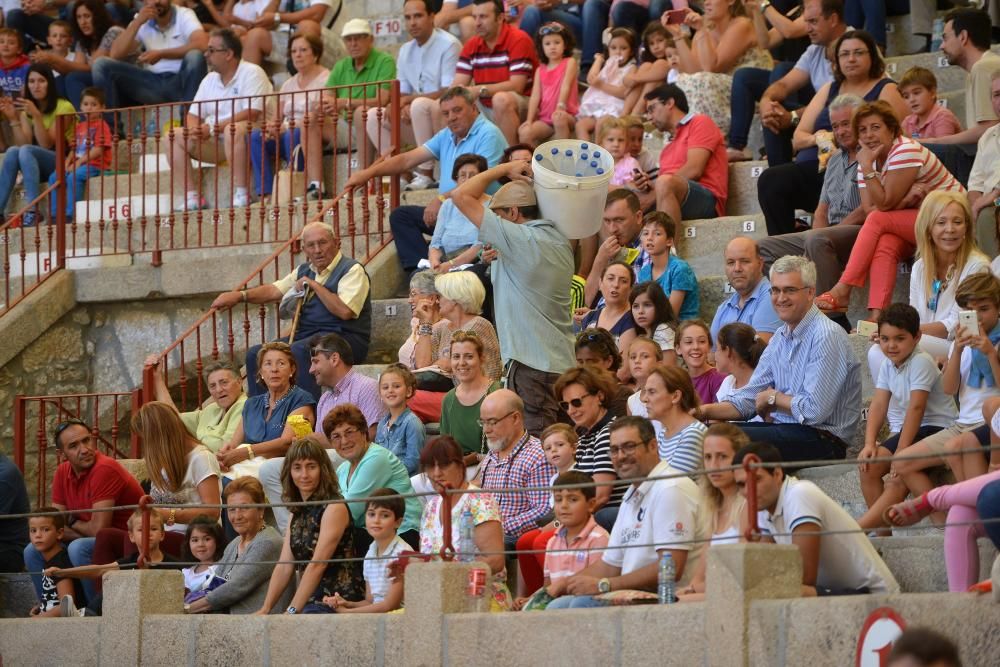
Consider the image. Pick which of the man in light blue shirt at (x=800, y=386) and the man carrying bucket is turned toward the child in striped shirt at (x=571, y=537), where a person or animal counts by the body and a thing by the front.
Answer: the man in light blue shirt

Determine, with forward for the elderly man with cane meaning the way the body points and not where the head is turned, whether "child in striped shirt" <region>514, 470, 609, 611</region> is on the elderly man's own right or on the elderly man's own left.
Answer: on the elderly man's own left

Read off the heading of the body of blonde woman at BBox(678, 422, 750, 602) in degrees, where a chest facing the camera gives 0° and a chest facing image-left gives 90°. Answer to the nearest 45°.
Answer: approximately 45°

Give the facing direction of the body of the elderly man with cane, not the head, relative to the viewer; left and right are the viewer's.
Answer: facing the viewer and to the left of the viewer

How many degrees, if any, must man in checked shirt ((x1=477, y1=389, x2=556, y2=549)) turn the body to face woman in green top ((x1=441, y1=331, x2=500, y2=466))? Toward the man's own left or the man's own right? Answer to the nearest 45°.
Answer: approximately 135° to the man's own right

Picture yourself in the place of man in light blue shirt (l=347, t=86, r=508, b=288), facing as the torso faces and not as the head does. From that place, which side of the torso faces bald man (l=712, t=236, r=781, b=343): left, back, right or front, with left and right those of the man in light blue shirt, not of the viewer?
left

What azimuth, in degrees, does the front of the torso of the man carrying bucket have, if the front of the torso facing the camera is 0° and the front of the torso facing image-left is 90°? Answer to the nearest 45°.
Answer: approximately 135°

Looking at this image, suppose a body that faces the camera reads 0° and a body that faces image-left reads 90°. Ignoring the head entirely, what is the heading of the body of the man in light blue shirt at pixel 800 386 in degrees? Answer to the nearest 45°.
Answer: approximately 45°

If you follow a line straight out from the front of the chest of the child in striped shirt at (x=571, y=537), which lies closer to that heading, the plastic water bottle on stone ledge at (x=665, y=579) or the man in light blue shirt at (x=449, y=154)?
the plastic water bottle on stone ledge

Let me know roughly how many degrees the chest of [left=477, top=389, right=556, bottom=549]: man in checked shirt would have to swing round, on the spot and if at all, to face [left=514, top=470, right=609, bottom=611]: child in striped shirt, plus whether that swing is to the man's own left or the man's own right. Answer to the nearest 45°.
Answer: approximately 45° to the man's own left
